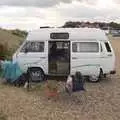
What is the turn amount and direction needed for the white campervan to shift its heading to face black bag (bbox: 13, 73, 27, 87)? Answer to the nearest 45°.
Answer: approximately 45° to its left

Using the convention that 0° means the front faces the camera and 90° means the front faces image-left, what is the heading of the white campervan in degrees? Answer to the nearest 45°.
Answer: approximately 90°

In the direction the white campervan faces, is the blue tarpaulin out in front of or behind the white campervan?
in front
